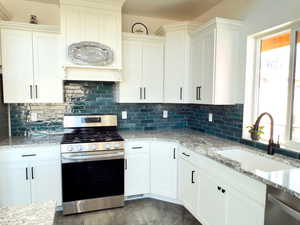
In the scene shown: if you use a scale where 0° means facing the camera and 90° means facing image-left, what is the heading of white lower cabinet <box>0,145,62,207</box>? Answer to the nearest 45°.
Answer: approximately 0°

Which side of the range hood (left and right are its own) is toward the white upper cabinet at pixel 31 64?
right

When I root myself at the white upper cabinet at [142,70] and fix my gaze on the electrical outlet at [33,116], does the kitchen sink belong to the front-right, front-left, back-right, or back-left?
back-left

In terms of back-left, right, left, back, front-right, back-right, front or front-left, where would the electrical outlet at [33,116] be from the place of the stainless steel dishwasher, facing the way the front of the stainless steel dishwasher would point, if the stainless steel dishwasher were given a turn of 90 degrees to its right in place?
front-left

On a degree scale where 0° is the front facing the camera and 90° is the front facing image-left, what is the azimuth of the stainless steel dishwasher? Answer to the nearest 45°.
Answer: approximately 45°

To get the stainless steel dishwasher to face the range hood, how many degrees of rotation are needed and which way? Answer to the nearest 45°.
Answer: approximately 45° to its right

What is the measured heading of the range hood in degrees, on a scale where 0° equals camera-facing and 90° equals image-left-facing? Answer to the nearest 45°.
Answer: approximately 0°
